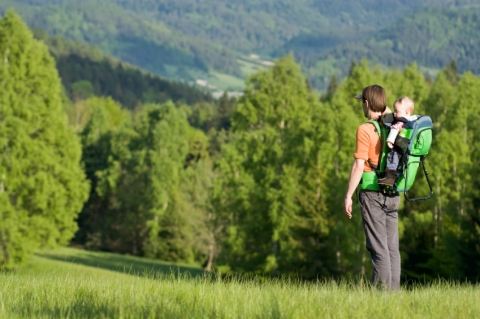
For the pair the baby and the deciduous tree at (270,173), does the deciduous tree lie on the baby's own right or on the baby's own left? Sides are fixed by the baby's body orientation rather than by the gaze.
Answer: on the baby's own right

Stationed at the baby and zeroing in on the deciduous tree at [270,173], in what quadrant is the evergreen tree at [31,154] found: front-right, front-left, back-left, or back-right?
front-left

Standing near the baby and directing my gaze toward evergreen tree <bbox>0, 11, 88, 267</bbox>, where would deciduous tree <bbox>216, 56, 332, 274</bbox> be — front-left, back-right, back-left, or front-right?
front-right

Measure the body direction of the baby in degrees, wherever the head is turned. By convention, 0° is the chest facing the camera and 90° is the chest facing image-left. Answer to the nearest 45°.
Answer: approximately 90°
